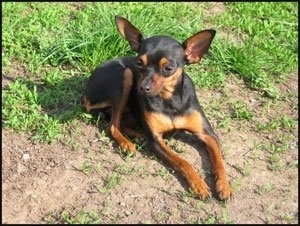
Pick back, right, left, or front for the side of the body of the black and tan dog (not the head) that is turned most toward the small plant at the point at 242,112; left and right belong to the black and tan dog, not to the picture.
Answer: left

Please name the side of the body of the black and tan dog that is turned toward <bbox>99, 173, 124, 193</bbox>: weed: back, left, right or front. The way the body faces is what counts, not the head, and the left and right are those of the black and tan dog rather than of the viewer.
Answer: right

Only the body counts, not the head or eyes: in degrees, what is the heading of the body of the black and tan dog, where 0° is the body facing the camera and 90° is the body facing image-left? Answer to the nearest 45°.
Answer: approximately 315°

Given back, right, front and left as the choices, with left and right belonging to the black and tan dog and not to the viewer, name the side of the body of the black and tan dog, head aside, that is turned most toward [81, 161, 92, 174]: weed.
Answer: right

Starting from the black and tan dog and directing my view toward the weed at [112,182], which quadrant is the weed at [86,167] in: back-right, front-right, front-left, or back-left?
front-right
